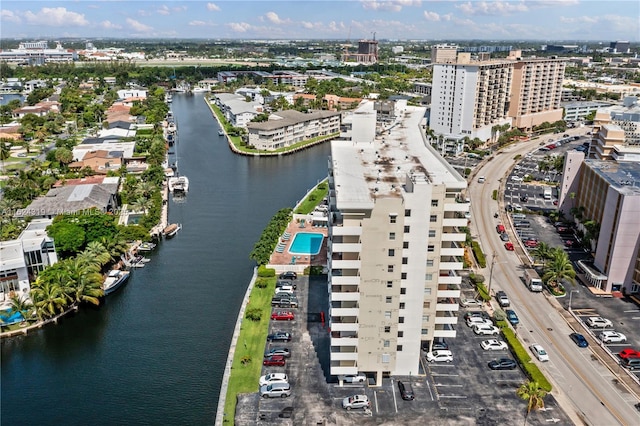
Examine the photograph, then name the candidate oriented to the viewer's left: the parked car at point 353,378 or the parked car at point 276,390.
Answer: the parked car at point 276,390

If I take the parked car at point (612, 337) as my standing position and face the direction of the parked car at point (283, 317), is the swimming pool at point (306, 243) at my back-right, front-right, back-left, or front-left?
front-right

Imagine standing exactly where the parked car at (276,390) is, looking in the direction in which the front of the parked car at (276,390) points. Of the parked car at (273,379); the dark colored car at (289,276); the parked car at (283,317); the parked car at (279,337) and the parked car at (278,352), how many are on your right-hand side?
5

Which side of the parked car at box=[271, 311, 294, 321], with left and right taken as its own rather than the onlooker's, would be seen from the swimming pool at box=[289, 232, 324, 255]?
right

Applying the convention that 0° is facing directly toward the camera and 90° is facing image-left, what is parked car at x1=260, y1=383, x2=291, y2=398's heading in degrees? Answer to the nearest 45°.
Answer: approximately 90°

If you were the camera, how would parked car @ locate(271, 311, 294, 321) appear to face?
facing to the left of the viewer

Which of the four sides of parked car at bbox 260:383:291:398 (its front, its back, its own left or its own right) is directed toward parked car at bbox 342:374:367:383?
back

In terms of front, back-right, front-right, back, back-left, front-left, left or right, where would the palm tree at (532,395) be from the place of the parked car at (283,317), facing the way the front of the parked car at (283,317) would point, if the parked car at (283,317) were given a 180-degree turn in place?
front-right

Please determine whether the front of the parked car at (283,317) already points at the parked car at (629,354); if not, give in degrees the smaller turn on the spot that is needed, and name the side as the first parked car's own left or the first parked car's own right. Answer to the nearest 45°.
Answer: approximately 180°

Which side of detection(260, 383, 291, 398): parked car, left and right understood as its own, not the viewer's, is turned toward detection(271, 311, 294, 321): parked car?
right

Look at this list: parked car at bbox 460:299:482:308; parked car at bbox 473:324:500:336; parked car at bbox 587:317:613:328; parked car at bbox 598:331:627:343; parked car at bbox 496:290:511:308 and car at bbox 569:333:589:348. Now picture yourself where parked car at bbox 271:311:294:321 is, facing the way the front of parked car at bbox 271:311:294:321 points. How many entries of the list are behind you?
6
